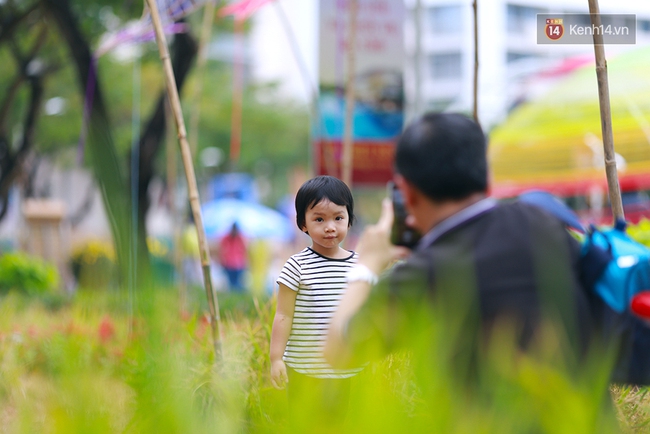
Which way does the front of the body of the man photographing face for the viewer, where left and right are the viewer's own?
facing away from the viewer and to the left of the viewer

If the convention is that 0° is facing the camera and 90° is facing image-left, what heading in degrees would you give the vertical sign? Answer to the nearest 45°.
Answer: approximately 0°

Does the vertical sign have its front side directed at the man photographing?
yes

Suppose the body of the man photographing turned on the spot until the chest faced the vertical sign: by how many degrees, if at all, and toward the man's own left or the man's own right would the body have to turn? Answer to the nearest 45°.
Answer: approximately 45° to the man's own right

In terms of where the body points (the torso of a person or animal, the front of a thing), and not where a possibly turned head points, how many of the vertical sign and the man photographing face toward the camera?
1

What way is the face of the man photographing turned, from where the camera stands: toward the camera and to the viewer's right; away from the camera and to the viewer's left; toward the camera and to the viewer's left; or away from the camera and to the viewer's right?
away from the camera and to the viewer's left

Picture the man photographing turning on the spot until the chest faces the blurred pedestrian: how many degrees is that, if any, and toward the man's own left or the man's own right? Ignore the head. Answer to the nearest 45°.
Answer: approximately 45° to the man's own right
